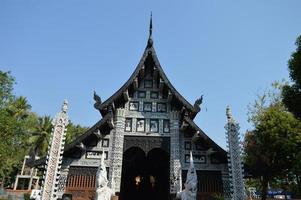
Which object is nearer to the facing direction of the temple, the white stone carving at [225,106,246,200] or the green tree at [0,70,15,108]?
the white stone carving

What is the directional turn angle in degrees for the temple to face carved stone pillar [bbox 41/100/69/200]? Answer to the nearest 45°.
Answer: approximately 90° to its right

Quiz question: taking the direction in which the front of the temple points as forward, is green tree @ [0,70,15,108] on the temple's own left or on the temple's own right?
on the temple's own right

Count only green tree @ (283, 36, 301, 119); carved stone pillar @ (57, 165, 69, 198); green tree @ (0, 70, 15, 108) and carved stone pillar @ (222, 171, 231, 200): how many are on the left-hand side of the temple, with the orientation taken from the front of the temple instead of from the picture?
2

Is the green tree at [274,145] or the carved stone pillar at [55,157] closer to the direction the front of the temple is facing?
the carved stone pillar

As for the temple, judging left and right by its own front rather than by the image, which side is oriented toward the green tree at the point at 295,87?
left

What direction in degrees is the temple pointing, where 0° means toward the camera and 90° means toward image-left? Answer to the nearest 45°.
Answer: approximately 0°

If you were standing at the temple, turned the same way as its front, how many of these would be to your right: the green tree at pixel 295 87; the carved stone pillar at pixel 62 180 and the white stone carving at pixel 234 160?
1

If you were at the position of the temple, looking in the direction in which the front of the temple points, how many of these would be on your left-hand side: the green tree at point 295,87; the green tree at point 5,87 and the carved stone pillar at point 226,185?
2

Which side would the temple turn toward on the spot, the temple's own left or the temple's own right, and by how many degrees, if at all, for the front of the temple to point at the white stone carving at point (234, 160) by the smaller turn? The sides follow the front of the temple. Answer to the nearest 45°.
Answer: approximately 45° to the temple's own left
